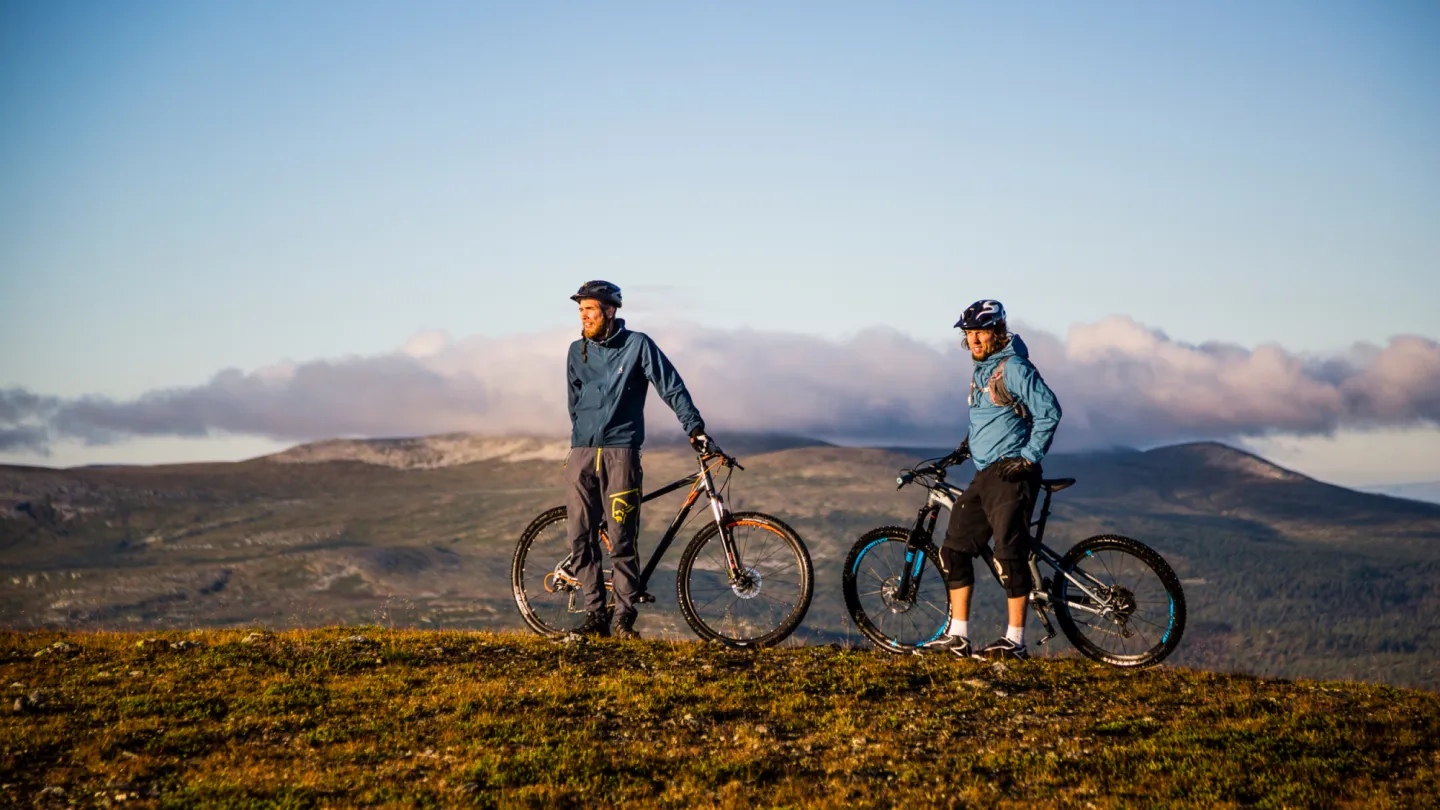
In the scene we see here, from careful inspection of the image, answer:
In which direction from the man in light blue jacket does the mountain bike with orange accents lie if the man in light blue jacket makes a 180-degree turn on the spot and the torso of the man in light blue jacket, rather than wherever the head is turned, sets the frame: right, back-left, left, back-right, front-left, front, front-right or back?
back-left

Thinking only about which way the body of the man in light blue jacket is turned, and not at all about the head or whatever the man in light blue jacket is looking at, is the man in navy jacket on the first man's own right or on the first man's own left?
on the first man's own right

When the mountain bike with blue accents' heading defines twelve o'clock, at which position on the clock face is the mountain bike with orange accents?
The mountain bike with orange accents is roughly at 12 o'clock from the mountain bike with blue accents.

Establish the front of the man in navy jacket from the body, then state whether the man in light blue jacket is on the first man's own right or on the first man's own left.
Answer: on the first man's own left

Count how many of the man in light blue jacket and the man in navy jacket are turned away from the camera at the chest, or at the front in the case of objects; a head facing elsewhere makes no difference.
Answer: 0

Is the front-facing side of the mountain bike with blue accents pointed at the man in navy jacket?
yes

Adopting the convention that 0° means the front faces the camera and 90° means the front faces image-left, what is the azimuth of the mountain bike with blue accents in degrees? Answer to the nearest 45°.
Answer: approximately 90°

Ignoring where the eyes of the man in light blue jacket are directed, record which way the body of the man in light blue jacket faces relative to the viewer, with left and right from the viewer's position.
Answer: facing the viewer and to the left of the viewer

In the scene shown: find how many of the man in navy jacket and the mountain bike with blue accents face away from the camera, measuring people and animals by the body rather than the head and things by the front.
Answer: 0

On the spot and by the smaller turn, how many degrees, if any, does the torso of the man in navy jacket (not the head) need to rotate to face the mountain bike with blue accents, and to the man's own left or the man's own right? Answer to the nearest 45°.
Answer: approximately 135° to the man's own left
